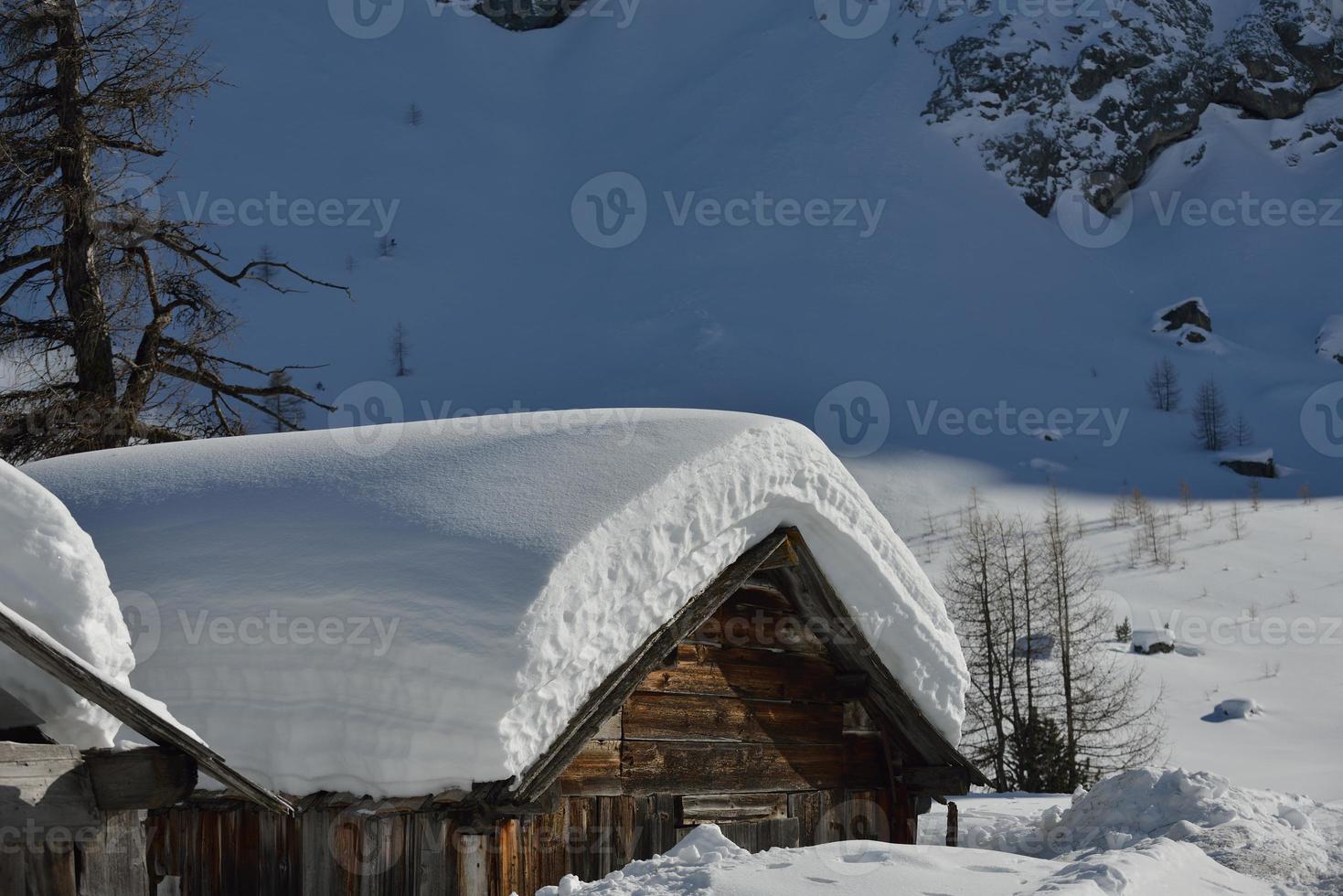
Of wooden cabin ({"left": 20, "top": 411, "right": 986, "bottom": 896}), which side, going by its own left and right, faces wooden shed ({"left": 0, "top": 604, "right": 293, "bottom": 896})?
right

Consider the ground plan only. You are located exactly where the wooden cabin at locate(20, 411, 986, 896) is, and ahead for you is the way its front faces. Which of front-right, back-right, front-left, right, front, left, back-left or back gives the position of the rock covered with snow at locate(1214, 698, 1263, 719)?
left

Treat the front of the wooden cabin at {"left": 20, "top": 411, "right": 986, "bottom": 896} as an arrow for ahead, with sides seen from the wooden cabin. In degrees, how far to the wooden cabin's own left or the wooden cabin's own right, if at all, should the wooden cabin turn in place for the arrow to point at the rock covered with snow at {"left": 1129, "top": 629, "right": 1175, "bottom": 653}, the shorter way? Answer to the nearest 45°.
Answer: approximately 90° to the wooden cabin's own left

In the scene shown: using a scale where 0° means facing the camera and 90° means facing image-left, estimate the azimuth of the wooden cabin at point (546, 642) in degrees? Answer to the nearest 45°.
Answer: approximately 315°

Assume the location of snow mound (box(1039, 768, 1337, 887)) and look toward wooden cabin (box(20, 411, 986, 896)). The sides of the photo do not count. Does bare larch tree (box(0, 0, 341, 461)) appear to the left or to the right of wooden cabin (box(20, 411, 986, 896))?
right

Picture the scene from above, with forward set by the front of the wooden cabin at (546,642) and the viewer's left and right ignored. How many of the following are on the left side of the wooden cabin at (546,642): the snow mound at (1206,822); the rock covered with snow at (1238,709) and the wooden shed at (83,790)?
2

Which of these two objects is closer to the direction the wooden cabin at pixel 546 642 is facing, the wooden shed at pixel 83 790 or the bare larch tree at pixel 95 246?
the wooden shed

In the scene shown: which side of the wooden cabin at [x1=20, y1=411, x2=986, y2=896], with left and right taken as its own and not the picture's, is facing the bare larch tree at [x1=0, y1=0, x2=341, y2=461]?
back
